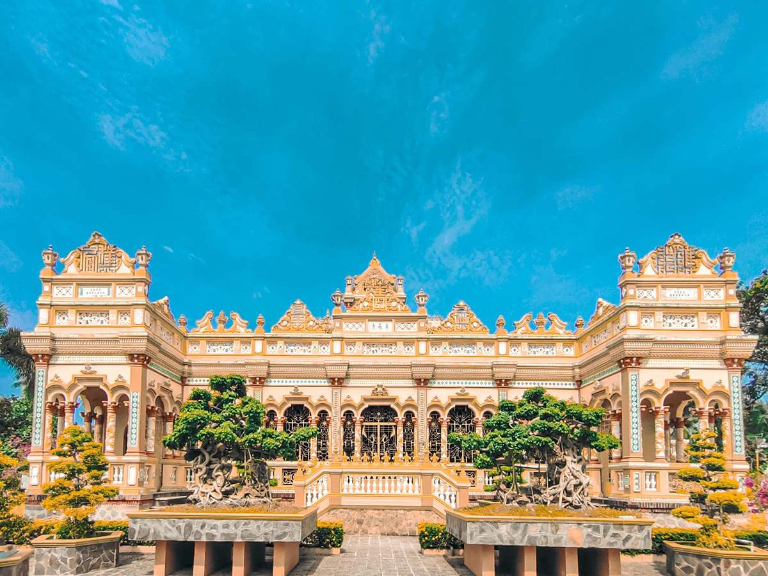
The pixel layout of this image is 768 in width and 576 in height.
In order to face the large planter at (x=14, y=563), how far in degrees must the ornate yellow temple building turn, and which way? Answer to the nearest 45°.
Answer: approximately 45° to its right

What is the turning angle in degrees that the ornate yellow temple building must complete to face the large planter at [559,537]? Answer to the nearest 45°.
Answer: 0° — it already faces it

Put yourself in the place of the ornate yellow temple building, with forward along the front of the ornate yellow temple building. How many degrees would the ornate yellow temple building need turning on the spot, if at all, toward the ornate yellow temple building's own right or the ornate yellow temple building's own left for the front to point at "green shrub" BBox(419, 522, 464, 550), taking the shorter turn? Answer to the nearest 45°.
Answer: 0° — it already faces it

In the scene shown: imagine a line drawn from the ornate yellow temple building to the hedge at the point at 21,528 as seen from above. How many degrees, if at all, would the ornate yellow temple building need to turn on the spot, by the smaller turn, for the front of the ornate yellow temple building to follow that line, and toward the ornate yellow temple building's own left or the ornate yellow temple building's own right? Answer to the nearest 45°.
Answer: approximately 45° to the ornate yellow temple building's own right

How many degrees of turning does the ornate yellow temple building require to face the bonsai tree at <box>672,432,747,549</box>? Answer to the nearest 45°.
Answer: approximately 45° to its left

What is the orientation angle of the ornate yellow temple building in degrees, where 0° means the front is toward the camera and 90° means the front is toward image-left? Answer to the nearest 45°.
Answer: approximately 0°

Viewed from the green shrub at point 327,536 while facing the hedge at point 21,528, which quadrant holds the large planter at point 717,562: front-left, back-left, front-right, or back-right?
back-left
